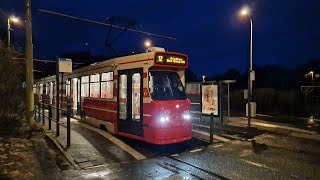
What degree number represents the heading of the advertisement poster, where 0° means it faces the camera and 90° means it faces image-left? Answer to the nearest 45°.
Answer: approximately 0°

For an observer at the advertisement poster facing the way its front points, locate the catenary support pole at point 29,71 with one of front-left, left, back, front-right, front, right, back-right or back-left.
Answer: front-right

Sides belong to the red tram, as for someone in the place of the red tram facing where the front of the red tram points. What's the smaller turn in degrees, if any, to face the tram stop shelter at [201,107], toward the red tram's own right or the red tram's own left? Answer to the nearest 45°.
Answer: approximately 90° to the red tram's own left

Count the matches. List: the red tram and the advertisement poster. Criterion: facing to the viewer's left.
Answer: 0

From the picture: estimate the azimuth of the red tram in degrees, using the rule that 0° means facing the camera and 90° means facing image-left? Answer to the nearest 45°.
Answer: approximately 315°
